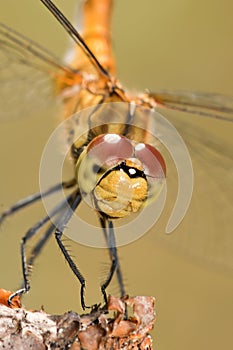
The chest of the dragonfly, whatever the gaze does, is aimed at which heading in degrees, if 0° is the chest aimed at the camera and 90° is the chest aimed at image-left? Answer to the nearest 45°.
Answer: approximately 0°
